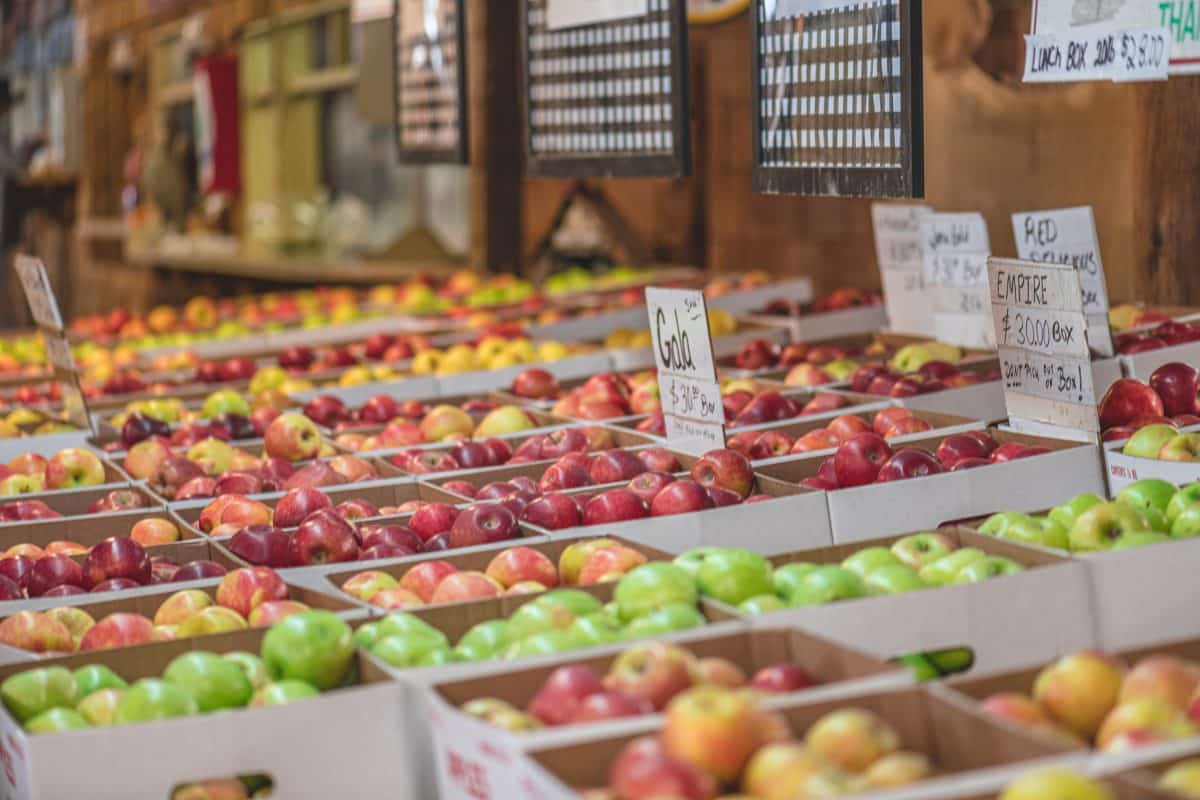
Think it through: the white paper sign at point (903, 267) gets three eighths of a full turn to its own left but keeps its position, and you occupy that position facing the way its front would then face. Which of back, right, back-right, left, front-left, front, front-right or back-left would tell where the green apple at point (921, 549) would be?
back-right

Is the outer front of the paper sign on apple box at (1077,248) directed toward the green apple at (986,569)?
yes

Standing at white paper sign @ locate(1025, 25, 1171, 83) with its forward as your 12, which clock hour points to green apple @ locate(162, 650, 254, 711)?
The green apple is roughly at 1 o'clock from the white paper sign.

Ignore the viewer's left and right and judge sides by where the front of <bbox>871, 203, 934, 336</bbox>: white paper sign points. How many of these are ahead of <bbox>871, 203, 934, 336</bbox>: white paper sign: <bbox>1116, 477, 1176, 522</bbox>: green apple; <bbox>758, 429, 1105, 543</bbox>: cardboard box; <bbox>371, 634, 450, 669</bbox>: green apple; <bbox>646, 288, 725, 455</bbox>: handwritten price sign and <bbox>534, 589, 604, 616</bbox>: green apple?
5

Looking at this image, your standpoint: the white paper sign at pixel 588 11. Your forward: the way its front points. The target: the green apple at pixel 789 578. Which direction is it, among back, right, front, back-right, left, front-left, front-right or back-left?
front-left

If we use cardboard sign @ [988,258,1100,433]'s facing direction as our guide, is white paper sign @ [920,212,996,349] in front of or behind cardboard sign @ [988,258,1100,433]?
behind

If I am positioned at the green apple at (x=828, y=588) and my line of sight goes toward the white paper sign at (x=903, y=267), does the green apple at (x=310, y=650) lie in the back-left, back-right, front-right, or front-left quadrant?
back-left

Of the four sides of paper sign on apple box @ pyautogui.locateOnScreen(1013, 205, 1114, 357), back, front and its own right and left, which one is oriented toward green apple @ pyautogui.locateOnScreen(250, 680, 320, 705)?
front

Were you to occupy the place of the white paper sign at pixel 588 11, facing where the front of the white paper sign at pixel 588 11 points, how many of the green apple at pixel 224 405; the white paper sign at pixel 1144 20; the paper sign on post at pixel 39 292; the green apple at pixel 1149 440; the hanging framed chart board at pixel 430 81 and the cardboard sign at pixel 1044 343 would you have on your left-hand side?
3

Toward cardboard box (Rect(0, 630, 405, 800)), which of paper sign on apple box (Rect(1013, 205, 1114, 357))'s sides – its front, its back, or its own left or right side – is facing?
front

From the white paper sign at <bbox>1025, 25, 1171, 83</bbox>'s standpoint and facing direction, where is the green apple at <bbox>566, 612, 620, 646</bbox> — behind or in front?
in front

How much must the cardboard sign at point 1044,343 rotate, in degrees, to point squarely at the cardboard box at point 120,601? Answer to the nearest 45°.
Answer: approximately 45° to its right

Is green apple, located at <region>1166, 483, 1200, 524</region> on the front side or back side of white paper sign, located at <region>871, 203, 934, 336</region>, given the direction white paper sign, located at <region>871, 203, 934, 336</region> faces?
on the front side

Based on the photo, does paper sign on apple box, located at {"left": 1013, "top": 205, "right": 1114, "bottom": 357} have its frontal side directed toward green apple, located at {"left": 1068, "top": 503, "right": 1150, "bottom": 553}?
yes

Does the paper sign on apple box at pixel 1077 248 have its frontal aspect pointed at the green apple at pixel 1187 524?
yes

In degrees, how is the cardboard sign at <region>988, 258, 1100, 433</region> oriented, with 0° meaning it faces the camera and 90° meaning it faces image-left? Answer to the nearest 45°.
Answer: approximately 0°
